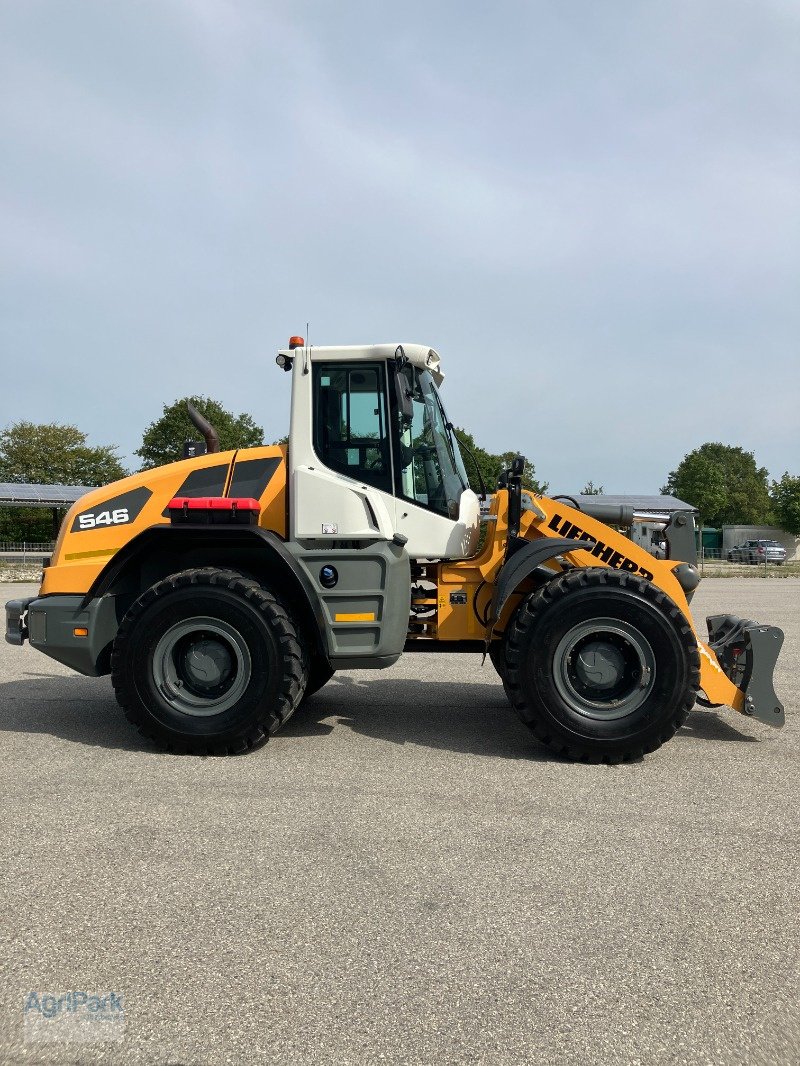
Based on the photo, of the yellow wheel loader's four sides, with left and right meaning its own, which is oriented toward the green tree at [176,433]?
left

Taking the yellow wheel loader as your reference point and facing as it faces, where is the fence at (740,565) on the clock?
The fence is roughly at 10 o'clock from the yellow wheel loader.

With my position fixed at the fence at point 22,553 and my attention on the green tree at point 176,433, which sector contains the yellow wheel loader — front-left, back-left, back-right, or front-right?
back-right

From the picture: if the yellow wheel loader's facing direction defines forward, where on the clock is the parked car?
The parked car is roughly at 10 o'clock from the yellow wheel loader.

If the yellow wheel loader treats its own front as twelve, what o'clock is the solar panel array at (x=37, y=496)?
The solar panel array is roughly at 8 o'clock from the yellow wheel loader.

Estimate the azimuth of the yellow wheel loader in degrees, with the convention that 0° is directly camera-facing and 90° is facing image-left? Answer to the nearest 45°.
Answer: approximately 270°

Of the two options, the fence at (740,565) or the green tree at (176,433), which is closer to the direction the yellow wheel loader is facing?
the fence

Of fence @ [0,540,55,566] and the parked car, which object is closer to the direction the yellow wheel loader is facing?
the parked car

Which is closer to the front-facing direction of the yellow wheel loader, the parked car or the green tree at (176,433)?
the parked car

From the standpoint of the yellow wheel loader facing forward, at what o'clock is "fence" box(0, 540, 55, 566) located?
The fence is roughly at 8 o'clock from the yellow wheel loader.
